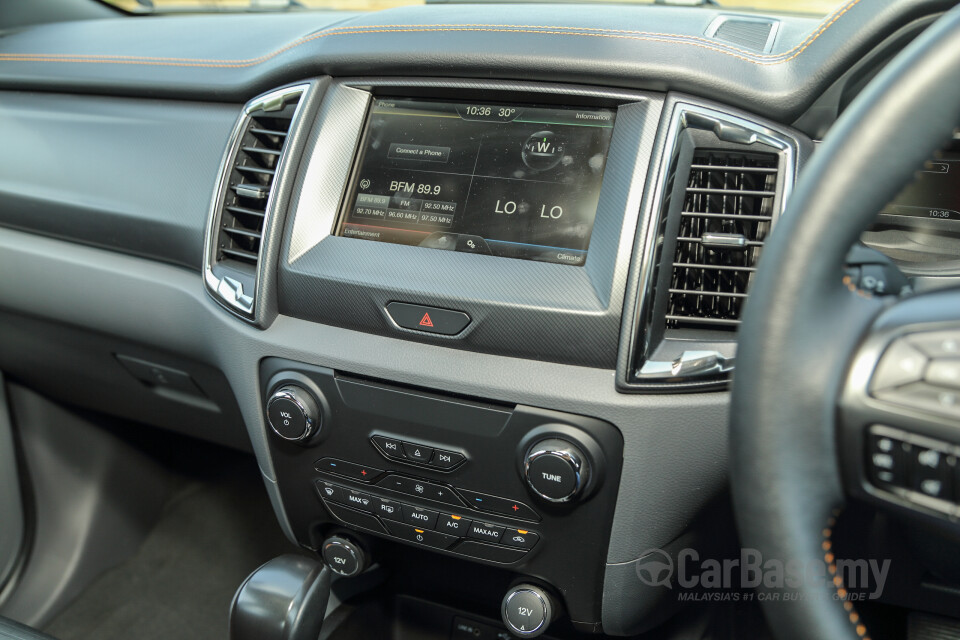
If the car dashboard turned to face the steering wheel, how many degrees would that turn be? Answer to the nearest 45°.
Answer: approximately 90° to its left

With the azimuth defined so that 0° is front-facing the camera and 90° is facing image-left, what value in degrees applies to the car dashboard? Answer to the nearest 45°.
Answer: approximately 45°
